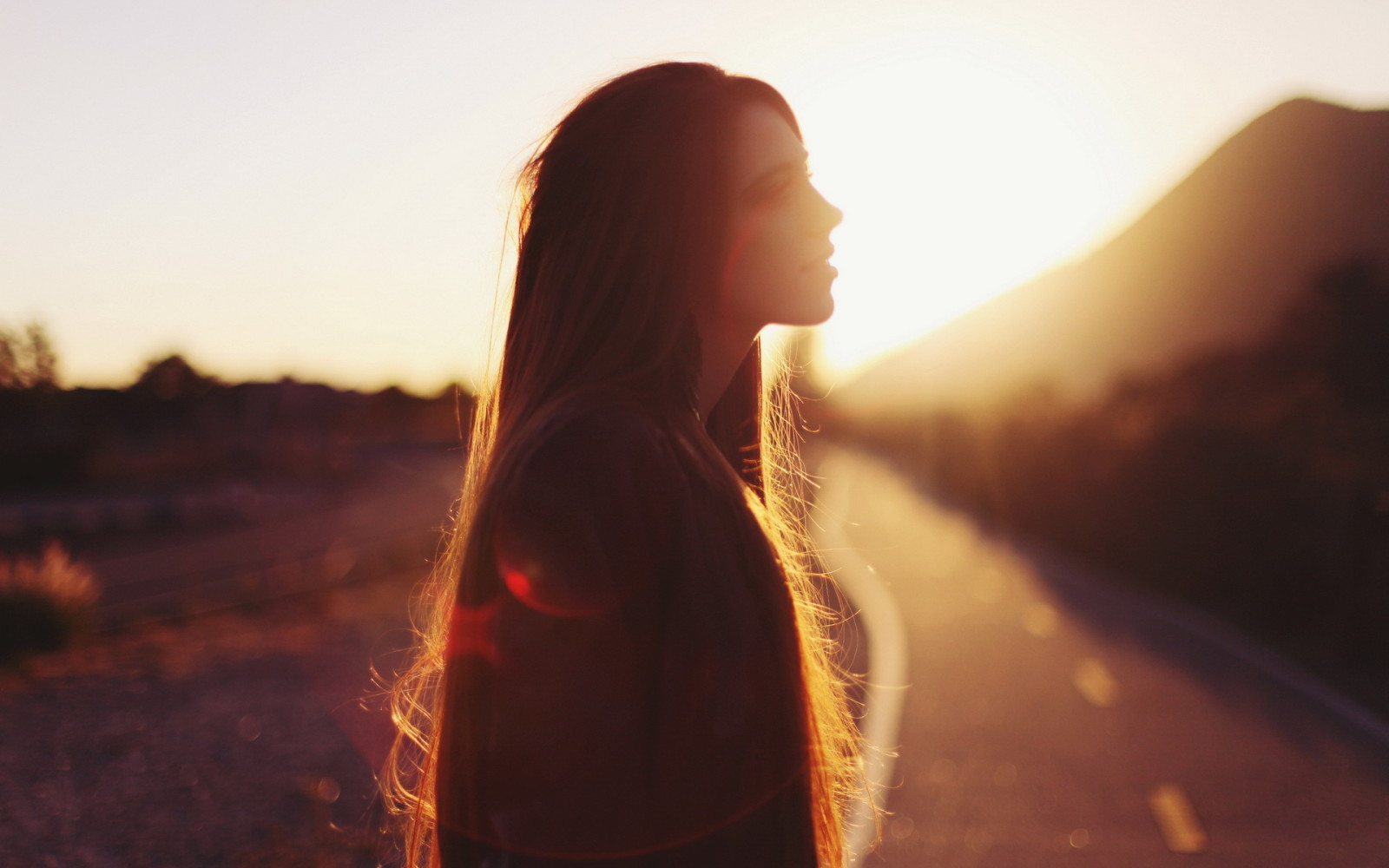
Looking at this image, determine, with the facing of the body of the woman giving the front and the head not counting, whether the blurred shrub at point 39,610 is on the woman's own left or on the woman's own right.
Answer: on the woman's own left

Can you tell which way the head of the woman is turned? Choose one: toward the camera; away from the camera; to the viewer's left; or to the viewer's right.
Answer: to the viewer's right

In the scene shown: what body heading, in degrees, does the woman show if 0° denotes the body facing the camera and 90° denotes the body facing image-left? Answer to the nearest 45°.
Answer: approximately 270°
